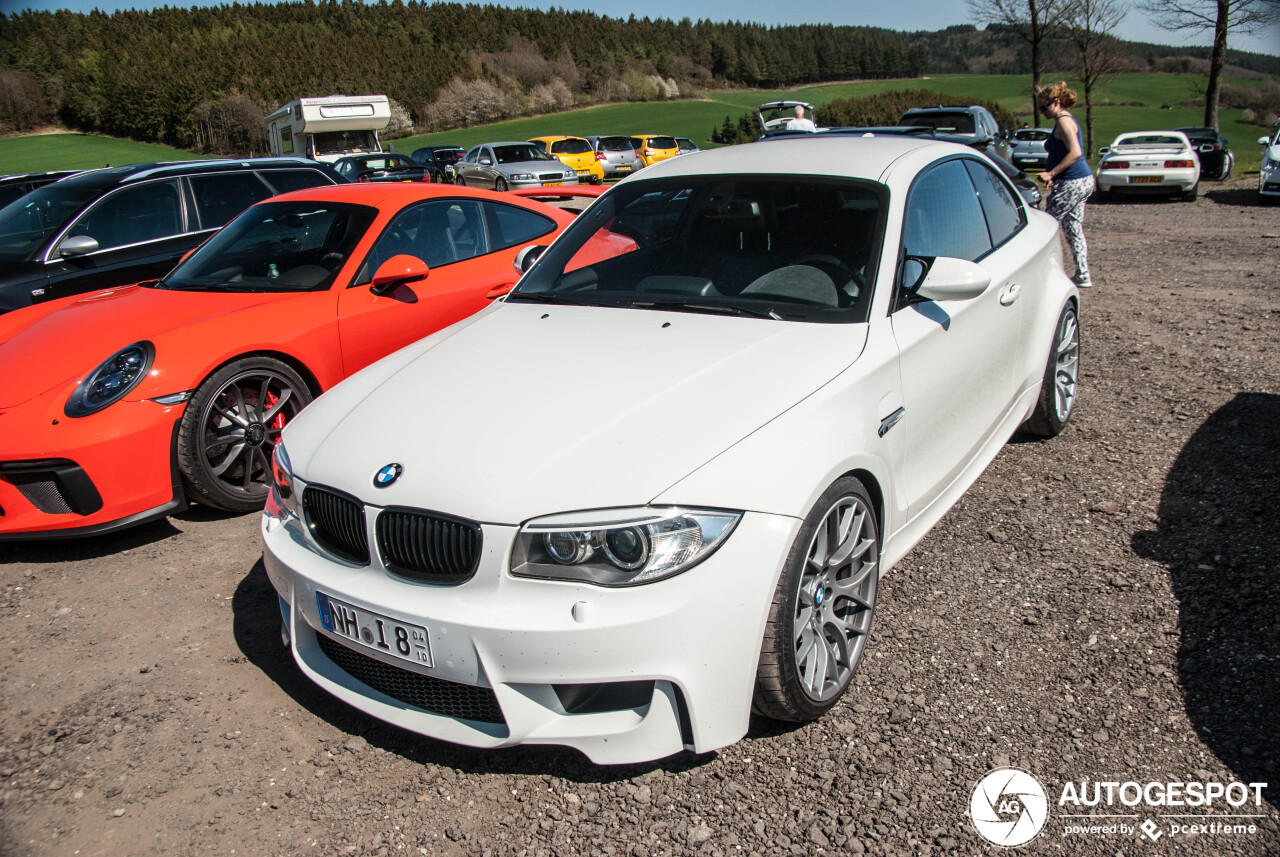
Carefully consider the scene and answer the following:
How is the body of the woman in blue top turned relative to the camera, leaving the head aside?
to the viewer's left

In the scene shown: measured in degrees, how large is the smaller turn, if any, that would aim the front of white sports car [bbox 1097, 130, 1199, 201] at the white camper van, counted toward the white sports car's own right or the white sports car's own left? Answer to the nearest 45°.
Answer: approximately 90° to the white sports car's own left

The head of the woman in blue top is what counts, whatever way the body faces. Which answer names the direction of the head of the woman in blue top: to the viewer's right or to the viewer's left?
to the viewer's left

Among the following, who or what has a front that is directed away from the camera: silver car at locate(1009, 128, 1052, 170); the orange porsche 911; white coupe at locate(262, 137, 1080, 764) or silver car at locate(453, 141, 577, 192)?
silver car at locate(1009, 128, 1052, 170)

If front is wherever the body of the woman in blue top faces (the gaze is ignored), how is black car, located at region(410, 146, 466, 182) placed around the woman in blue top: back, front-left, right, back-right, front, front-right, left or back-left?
front-right

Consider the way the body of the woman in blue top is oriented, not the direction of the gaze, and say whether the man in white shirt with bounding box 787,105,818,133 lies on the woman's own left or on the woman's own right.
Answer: on the woman's own right

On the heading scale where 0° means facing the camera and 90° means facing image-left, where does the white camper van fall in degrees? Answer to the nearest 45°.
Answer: approximately 315°

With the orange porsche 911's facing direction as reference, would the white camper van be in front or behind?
behind

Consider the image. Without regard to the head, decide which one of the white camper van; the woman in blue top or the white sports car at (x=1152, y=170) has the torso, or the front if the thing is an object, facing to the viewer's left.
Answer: the woman in blue top

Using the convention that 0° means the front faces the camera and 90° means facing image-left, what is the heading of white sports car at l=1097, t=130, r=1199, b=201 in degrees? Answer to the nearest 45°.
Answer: approximately 180°

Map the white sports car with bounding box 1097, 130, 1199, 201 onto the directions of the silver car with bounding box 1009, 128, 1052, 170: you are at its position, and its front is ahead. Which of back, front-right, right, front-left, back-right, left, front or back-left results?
back

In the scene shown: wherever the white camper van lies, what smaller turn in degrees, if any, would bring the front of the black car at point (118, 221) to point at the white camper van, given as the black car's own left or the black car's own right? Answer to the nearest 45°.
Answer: approximately 135° to the black car's own right

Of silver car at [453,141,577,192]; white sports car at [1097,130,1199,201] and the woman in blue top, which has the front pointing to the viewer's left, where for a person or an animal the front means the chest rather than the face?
the woman in blue top

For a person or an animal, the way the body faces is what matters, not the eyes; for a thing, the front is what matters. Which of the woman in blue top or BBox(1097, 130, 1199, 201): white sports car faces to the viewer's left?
the woman in blue top

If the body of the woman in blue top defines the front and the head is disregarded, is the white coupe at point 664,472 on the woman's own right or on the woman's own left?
on the woman's own left

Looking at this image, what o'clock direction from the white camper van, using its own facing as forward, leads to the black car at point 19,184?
The black car is roughly at 2 o'clock from the white camper van.
